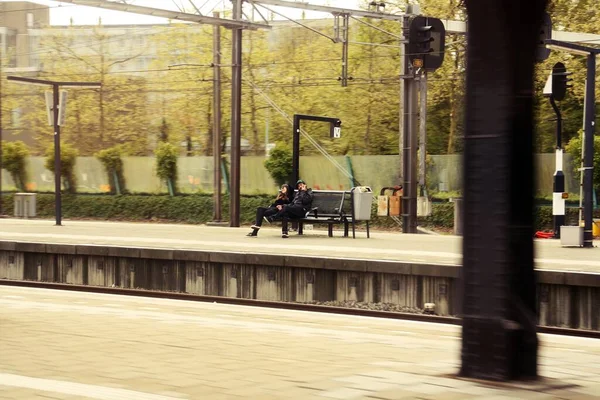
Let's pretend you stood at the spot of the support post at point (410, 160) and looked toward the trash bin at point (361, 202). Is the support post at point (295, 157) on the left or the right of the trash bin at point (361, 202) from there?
right

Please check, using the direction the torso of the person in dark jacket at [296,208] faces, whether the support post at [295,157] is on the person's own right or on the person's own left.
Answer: on the person's own right

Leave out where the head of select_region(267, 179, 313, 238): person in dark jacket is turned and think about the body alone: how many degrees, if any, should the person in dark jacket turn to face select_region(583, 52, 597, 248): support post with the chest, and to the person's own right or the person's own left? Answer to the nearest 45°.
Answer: approximately 135° to the person's own left

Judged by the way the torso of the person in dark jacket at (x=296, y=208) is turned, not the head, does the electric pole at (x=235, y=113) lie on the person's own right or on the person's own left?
on the person's own right

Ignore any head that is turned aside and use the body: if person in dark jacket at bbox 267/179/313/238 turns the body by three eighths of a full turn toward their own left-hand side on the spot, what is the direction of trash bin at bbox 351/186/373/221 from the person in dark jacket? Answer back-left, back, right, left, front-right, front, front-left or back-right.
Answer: front

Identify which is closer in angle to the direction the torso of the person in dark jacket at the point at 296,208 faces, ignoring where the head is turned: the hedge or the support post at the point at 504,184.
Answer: the support post

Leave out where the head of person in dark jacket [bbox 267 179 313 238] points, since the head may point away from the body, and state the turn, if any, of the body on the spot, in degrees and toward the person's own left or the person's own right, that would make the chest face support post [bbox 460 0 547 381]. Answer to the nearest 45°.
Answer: approximately 45° to the person's own left

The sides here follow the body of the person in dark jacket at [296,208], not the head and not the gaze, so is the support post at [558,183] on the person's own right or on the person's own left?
on the person's own left

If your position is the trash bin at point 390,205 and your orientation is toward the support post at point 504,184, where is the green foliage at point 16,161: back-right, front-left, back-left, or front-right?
back-right

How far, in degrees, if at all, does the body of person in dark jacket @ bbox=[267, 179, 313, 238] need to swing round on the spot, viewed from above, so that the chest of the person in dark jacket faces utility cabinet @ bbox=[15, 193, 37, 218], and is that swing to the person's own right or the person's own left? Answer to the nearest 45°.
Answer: approximately 90° to the person's own right

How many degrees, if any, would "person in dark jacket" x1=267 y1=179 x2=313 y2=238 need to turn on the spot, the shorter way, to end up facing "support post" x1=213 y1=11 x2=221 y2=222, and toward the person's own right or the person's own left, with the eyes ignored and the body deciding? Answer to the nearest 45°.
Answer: approximately 135° to the person's own right

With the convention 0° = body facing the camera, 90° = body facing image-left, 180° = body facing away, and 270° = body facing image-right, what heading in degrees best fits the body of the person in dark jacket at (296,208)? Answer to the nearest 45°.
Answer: approximately 45°
